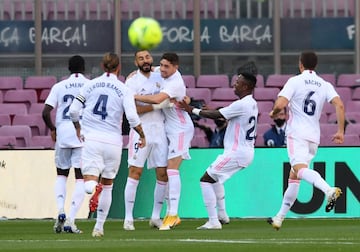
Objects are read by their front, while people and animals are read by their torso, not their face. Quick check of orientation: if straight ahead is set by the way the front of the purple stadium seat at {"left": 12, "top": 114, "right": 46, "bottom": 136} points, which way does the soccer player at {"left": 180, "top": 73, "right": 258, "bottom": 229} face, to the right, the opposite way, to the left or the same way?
to the right

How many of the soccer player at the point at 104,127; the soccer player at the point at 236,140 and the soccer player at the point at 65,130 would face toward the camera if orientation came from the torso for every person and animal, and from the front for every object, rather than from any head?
0

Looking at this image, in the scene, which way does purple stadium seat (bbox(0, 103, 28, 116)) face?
toward the camera

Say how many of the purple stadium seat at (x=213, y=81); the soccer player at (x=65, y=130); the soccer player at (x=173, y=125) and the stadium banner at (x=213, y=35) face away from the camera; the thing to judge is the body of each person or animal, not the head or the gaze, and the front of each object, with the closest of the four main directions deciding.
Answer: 1

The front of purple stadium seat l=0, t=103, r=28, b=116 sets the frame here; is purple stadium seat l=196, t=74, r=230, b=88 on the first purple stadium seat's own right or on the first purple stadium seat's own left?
on the first purple stadium seat's own left

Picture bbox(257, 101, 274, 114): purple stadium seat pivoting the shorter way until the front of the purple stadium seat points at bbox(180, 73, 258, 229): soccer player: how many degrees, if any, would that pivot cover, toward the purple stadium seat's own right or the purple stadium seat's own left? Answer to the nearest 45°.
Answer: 0° — it already faces them

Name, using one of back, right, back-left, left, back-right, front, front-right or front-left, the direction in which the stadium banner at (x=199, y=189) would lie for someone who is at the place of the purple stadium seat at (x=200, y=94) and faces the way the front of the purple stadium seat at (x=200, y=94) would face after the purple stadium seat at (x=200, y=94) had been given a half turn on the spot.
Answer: back

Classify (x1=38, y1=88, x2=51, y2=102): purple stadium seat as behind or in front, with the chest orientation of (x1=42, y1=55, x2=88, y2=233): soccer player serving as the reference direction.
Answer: in front

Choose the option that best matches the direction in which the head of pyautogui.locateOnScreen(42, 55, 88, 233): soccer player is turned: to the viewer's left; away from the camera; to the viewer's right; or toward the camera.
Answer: away from the camera

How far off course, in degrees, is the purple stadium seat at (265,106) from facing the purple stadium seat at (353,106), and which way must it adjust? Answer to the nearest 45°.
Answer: approximately 90° to its left

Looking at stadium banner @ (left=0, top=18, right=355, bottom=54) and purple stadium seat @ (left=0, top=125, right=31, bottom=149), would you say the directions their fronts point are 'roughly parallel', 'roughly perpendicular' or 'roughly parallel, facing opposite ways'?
roughly parallel

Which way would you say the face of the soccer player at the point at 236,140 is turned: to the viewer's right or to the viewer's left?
to the viewer's left

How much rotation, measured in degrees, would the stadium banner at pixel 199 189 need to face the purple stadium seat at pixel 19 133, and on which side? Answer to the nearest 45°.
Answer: approximately 135° to its right

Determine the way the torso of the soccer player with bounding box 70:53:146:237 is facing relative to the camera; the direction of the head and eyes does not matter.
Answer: away from the camera

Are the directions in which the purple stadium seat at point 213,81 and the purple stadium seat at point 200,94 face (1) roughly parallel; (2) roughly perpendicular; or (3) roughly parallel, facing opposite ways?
roughly parallel

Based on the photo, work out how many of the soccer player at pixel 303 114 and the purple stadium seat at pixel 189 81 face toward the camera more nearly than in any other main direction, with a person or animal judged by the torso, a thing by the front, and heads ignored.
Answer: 1

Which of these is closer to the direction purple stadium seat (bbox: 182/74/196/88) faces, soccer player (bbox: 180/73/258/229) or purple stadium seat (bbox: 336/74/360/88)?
the soccer player

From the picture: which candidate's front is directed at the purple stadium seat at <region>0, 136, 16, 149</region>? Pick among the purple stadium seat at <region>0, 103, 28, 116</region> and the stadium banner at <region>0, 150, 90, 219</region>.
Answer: the purple stadium seat at <region>0, 103, 28, 116</region>

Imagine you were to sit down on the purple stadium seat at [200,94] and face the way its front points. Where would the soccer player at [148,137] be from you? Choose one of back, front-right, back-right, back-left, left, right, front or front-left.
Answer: front

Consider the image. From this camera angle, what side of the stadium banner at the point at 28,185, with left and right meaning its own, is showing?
front
